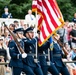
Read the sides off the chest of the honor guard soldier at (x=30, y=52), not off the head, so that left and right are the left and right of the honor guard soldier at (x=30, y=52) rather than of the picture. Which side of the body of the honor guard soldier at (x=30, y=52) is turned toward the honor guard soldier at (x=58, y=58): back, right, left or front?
left

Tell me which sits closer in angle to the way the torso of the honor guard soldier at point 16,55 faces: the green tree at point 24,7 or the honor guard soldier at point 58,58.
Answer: the honor guard soldier
